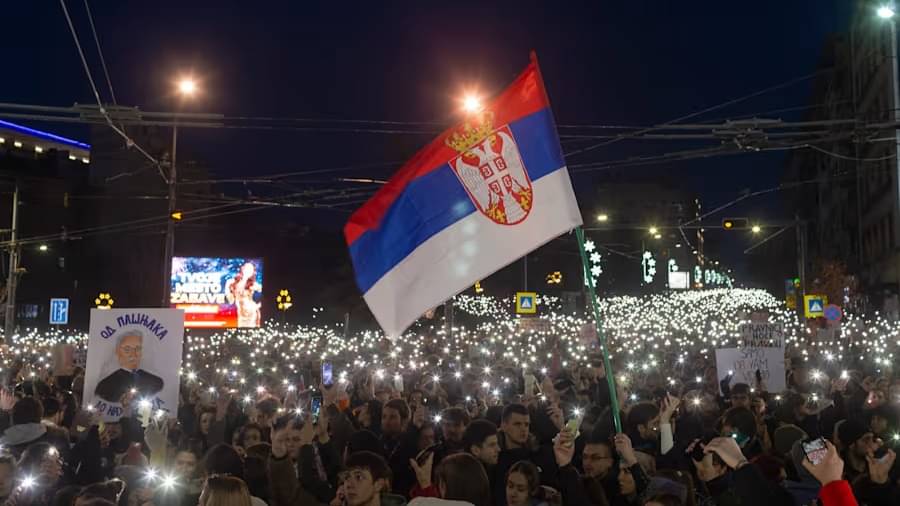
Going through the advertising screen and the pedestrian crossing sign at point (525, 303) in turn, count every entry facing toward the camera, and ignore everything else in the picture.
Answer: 2

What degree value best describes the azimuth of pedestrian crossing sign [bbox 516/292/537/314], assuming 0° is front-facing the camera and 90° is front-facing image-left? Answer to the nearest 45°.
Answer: approximately 0°

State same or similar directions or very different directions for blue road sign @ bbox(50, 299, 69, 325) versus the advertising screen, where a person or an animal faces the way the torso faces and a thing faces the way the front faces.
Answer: same or similar directions

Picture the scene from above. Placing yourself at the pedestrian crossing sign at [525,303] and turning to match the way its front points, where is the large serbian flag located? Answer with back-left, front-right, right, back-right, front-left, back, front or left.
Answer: front

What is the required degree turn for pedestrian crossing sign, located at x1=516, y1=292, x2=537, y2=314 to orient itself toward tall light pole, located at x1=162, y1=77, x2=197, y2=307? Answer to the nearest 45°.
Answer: approximately 45° to its right

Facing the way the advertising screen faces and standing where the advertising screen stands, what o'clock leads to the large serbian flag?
The large serbian flag is roughly at 12 o'clock from the advertising screen.

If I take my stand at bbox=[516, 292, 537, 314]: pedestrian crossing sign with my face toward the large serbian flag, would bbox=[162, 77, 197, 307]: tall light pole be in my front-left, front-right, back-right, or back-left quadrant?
front-right

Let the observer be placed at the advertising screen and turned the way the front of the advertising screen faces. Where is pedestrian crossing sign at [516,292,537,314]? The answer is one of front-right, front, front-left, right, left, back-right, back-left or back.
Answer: front-left

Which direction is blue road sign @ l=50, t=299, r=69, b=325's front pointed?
toward the camera

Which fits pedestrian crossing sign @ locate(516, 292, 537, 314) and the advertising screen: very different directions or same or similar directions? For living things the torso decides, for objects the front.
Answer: same or similar directions
